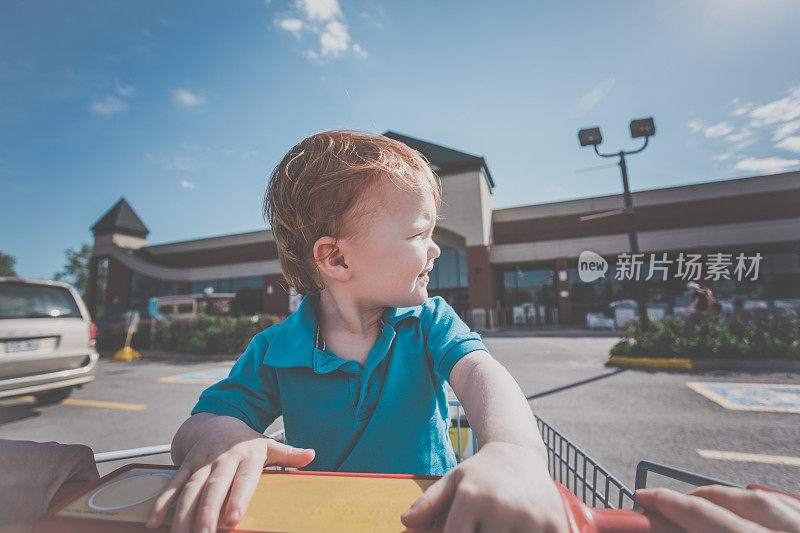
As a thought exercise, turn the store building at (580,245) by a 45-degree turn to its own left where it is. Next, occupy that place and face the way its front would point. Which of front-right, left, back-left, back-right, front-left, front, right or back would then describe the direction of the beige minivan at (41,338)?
front-right

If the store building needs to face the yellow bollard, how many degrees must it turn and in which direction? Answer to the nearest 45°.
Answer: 0° — it already faces it

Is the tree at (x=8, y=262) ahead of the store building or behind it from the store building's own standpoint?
ahead

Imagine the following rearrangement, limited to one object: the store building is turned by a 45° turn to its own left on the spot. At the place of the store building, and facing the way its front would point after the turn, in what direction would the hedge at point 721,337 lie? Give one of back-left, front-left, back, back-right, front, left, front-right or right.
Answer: front

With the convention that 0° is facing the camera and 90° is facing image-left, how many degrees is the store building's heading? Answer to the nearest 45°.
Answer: approximately 45°

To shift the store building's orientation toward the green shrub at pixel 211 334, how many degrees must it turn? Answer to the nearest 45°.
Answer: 0° — it already faces it
